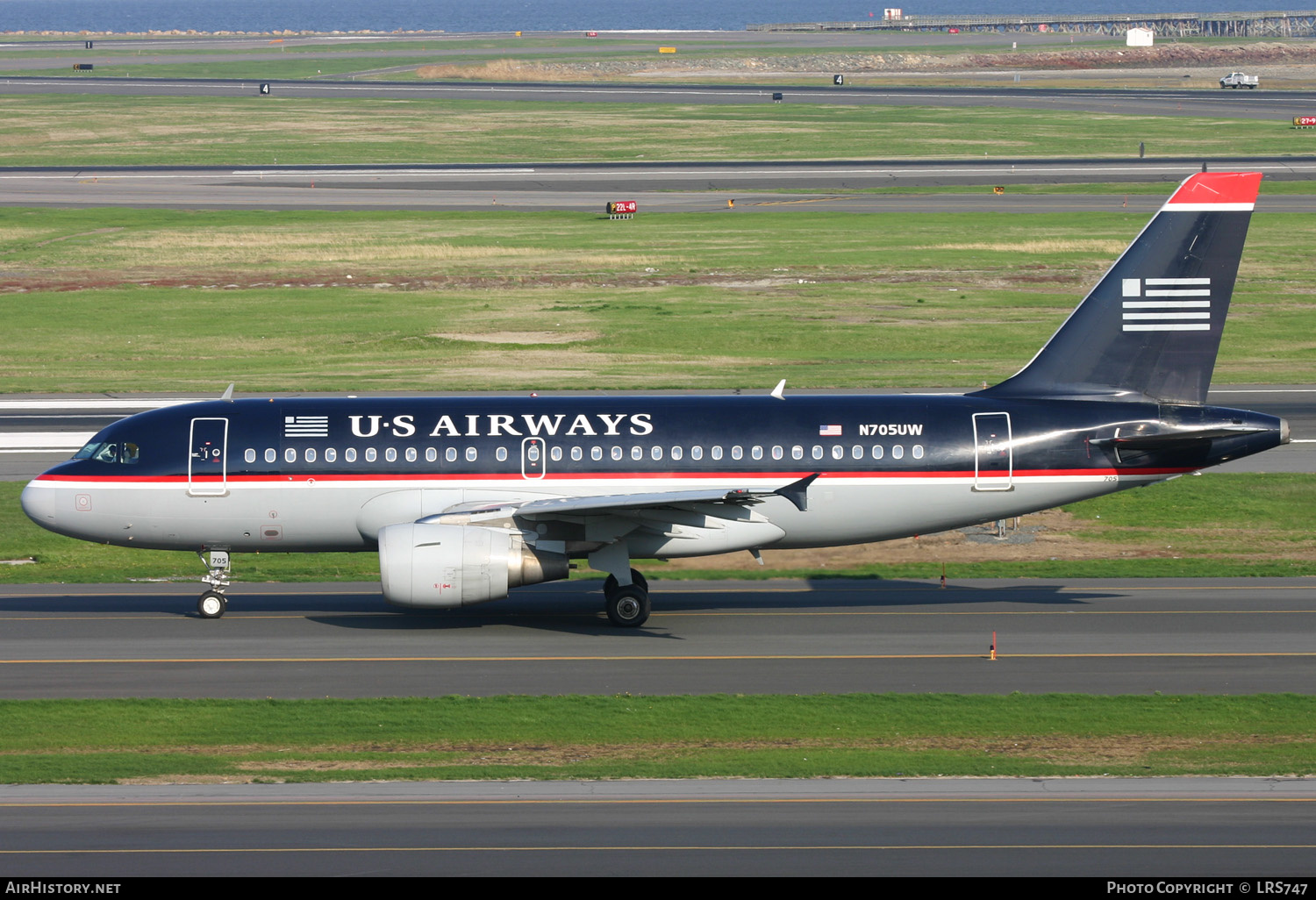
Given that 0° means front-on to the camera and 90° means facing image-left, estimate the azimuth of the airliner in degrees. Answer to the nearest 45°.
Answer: approximately 90°
